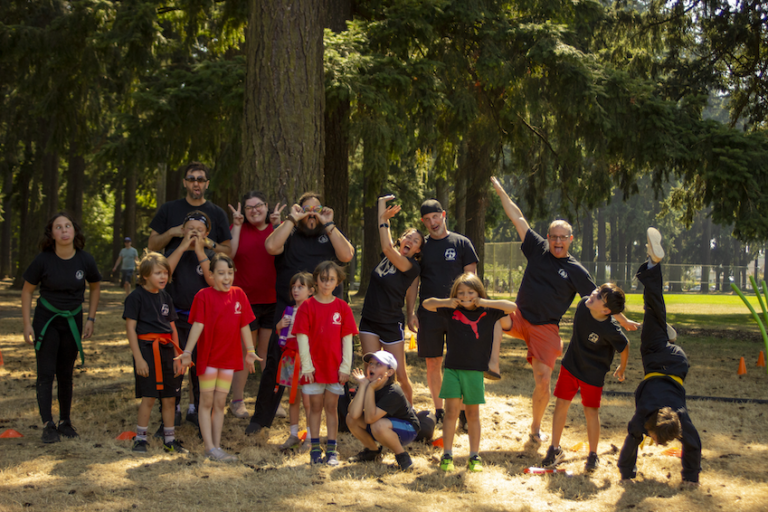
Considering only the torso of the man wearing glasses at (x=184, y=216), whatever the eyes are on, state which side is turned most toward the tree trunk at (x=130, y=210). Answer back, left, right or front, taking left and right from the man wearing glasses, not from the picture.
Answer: back

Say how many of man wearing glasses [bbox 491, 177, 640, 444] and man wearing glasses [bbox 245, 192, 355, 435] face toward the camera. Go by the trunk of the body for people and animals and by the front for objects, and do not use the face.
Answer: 2

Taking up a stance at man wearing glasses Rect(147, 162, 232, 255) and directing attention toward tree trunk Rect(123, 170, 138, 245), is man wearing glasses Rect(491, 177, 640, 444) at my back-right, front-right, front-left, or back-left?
back-right

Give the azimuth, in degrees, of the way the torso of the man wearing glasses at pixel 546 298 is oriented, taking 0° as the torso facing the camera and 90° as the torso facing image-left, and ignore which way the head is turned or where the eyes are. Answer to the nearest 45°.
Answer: approximately 0°

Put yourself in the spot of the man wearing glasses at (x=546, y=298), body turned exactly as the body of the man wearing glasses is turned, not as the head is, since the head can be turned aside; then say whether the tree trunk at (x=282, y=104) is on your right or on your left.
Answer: on your right

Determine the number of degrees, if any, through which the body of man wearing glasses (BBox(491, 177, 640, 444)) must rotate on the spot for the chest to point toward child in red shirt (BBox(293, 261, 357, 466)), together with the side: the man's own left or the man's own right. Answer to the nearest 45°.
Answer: approximately 45° to the man's own right

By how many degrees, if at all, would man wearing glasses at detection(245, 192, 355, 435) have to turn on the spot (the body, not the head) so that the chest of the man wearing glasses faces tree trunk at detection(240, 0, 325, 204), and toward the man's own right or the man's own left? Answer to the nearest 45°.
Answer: approximately 180°
